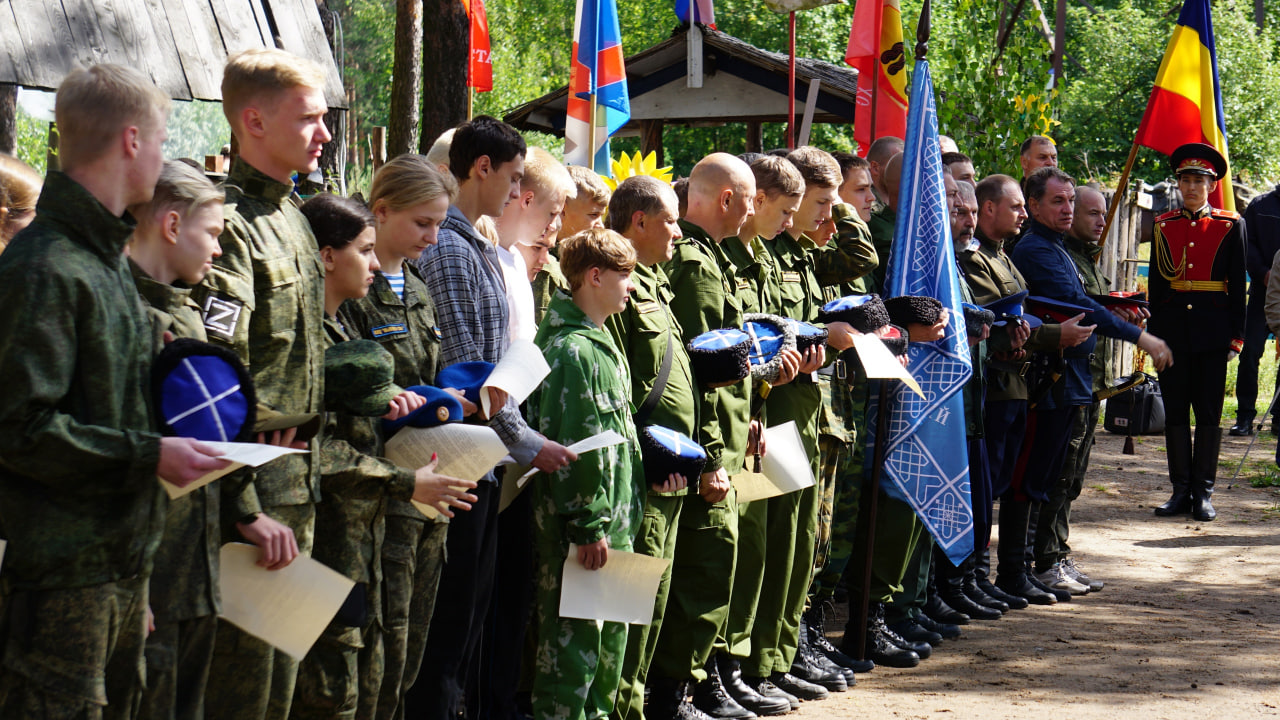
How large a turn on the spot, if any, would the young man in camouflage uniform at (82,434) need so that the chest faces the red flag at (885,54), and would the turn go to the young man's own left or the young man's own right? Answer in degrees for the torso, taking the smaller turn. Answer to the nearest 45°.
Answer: approximately 45° to the young man's own left

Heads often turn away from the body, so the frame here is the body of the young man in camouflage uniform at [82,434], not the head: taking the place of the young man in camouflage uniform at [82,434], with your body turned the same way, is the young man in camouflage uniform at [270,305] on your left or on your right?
on your left

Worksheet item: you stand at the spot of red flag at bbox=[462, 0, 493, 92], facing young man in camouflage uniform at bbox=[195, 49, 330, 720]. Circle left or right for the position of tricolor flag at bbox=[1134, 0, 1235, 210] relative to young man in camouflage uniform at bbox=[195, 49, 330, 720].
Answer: left

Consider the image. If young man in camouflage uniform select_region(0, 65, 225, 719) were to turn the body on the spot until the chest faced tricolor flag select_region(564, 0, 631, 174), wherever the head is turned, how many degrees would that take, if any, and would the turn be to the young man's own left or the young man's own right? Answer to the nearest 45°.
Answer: approximately 45° to the young man's own left

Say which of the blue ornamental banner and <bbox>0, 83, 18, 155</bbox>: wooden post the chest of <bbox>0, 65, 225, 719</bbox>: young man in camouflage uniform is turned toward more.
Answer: the blue ornamental banner

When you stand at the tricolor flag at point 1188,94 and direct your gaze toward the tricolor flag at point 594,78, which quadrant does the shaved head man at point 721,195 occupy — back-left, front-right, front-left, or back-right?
front-left

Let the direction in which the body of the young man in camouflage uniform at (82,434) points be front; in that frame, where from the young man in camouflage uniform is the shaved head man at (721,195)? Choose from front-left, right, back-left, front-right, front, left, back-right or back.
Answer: front-left

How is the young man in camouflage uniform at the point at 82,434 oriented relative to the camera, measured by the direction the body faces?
to the viewer's right

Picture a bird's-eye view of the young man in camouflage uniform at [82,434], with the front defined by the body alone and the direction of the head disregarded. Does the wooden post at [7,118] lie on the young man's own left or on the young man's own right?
on the young man's own left

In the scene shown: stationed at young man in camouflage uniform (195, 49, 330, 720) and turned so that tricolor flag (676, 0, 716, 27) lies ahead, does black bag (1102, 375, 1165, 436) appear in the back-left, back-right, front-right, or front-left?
front-right

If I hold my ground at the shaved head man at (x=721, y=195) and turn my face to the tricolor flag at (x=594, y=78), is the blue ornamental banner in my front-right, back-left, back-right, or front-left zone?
front-right

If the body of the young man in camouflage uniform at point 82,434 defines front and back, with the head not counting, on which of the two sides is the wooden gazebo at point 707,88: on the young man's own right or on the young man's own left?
on the young man's own left

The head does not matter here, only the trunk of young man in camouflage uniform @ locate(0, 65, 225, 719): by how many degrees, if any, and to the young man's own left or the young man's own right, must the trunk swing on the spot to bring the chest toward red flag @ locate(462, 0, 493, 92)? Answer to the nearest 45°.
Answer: approximately 90° to the young man's own left

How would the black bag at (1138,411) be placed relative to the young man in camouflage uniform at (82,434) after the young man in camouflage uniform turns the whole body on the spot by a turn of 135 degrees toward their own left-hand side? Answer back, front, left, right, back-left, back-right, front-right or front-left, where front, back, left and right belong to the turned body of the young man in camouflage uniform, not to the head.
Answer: right

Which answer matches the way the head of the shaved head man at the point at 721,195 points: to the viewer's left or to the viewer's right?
to the viewer's right

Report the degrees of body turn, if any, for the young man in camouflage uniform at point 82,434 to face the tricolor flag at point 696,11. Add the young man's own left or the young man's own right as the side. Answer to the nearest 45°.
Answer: approximately 45° to the young man's own left

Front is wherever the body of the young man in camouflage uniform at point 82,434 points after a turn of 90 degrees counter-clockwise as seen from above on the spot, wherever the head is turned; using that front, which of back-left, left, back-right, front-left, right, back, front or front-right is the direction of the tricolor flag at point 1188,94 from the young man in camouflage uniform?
front-right

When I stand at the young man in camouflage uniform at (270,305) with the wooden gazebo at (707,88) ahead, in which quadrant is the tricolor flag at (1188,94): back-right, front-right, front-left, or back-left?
front-right

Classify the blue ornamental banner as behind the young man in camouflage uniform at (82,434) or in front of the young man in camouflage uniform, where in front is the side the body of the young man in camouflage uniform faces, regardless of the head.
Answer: in front
